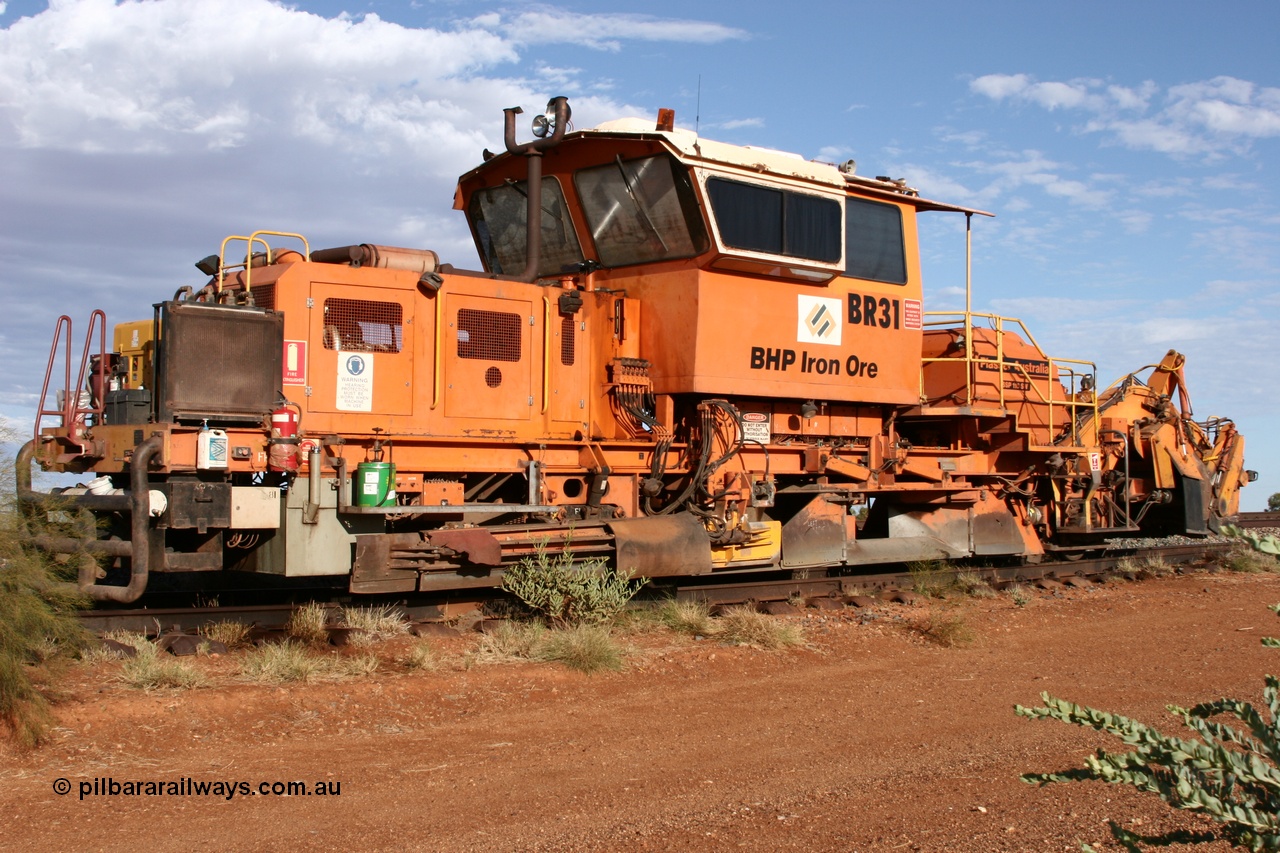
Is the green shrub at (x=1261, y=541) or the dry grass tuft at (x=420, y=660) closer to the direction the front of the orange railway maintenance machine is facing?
the dry grass tuft

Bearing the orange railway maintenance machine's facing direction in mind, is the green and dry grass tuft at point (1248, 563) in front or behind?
behind

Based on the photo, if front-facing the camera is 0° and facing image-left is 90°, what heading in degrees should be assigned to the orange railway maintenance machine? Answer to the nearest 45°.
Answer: approximately 45°

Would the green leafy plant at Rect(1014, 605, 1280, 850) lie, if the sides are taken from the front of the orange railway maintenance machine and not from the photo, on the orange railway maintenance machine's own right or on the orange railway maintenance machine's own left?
on the orange railway maintenance machine's own left

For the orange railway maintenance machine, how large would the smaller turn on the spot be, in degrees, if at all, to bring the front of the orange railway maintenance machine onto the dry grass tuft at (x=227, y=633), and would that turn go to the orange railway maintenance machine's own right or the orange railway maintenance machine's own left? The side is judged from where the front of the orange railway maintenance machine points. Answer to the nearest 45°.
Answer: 0° — it already faces it

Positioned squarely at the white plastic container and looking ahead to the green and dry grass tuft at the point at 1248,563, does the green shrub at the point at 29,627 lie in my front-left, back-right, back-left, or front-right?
back-right

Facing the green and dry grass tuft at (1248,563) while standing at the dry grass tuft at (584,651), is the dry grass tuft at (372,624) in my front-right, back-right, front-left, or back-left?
back-left
